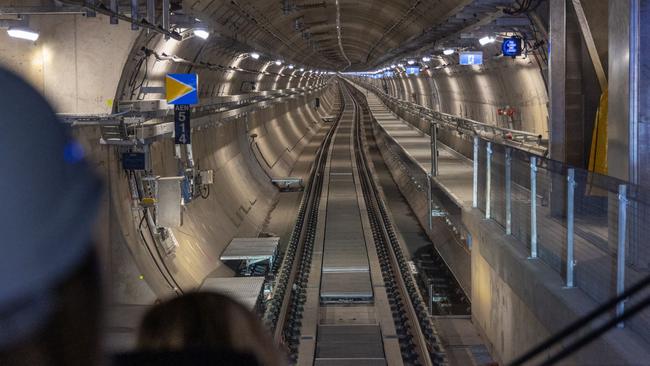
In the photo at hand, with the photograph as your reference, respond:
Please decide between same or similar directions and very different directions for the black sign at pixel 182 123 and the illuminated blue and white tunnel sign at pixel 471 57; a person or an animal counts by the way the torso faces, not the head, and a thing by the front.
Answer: same or similar directions

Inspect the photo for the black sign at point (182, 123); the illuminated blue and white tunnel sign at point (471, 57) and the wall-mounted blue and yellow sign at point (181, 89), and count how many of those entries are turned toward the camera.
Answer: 3

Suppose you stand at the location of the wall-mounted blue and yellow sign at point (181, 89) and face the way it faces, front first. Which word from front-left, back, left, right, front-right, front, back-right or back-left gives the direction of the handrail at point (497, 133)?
back-left

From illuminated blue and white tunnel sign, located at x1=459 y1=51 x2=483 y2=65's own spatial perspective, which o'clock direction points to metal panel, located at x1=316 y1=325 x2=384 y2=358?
The metal panel is roughly at 12 o'clock from the illuminated blue and white tunnel sign.

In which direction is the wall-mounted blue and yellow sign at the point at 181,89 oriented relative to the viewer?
toward the camera

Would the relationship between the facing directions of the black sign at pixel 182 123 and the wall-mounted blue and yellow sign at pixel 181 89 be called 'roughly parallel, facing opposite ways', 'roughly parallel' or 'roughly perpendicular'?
roughly parallel

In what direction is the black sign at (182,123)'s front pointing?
toward the camera

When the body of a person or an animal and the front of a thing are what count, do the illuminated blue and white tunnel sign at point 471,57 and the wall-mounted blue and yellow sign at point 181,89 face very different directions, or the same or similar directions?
same or similar directions

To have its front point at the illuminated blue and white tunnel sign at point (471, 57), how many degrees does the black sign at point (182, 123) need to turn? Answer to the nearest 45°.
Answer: approximately 135° to its left

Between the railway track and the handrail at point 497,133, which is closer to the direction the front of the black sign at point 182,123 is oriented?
the railway track

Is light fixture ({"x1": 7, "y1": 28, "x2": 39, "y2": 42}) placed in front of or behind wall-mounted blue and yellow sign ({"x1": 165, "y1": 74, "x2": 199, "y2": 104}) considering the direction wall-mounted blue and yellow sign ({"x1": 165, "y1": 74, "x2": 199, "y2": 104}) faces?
in front
